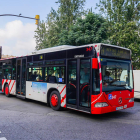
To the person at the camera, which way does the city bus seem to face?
facing the viewer and to the right of the viewer

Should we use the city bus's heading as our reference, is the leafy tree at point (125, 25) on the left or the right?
on its left

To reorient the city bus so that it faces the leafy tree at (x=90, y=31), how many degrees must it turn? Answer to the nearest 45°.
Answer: approximately 135° to its left

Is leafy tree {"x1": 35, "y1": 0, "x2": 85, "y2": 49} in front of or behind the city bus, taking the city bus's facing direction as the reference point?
behind
